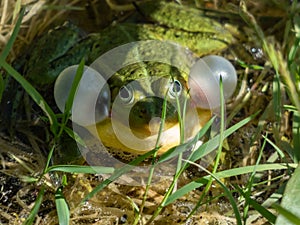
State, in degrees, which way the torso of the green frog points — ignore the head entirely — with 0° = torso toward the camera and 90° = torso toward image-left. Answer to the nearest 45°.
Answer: approximately 0°

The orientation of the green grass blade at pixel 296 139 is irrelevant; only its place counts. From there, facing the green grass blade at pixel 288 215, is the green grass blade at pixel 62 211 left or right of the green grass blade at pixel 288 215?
right

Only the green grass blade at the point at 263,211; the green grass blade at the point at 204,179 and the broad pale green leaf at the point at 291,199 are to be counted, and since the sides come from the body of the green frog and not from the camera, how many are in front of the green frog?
3

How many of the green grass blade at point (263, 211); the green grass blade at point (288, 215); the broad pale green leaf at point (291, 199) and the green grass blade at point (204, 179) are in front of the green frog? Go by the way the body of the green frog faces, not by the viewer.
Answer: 4

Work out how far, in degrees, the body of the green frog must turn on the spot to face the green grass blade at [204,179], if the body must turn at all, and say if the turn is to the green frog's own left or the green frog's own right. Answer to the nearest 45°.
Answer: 0° — it already faces it

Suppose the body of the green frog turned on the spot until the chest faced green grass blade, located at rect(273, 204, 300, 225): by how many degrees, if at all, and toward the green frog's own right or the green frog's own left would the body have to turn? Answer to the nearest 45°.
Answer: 0° — it already faces it

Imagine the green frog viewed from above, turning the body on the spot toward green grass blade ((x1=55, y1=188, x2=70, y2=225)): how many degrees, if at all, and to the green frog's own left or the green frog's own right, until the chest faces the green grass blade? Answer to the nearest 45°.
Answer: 0° — it already faces it

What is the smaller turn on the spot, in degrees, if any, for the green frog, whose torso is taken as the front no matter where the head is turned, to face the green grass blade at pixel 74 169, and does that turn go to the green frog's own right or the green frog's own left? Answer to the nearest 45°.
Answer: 0° — it already faces it

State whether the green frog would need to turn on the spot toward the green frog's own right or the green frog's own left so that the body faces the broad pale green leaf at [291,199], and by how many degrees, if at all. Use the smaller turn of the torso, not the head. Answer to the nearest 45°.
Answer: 0° — it already faces it

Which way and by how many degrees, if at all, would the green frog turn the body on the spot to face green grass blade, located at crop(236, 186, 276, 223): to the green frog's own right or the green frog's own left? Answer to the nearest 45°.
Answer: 0° — it already faces it
